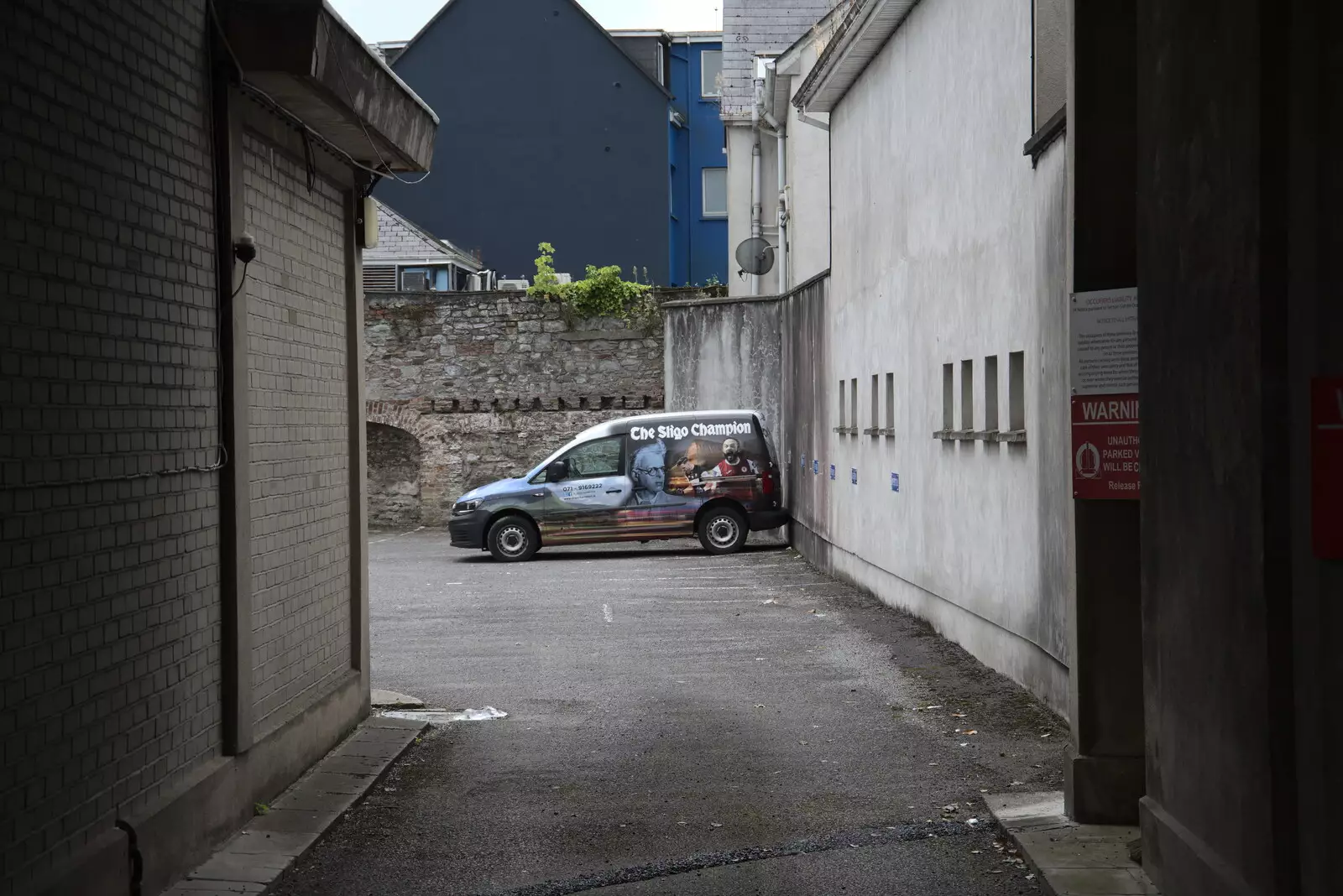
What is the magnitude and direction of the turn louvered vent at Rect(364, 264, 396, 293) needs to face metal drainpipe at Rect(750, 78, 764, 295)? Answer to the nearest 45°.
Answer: approximately 45° to its left

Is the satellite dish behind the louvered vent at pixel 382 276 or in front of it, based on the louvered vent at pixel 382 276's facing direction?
in front

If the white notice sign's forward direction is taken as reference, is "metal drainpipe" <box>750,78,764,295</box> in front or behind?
behind

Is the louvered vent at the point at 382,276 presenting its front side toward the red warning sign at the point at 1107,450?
yes

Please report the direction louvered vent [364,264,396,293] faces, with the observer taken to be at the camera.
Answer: facing the viewer

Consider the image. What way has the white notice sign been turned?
toward the camera

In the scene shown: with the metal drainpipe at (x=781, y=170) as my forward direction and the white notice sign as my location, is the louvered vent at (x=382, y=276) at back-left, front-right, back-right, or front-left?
front-left
